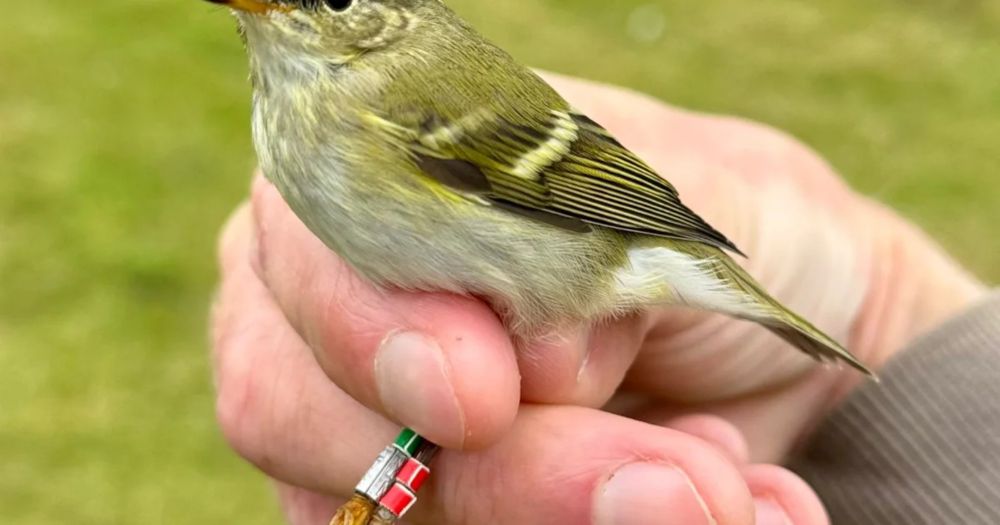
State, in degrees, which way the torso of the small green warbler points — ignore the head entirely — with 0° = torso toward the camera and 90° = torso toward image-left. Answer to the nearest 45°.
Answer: approximately 90°
